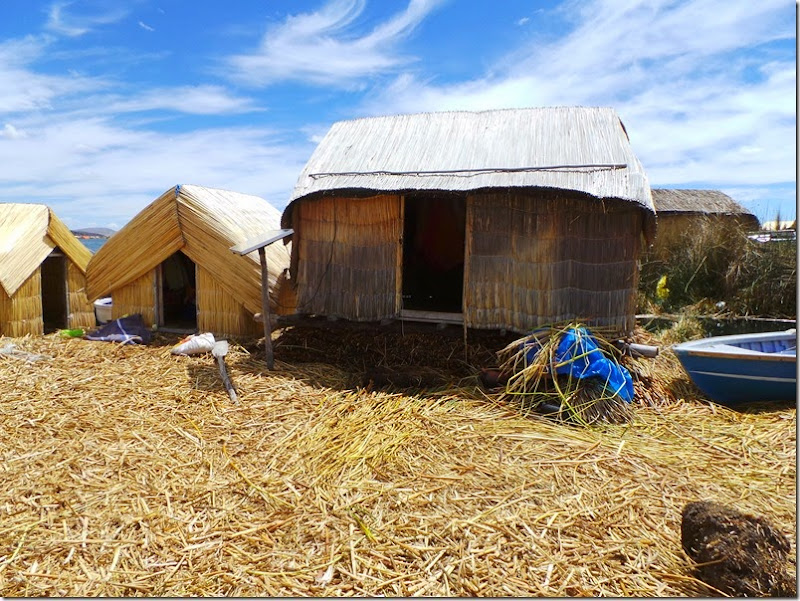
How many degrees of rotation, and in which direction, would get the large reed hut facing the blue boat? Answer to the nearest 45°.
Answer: approximately 90° to its left

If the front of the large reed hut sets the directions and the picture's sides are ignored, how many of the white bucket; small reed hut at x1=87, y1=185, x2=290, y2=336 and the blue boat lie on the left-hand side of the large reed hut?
1

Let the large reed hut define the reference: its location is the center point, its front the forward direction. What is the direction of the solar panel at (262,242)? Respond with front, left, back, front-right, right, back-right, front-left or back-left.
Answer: right

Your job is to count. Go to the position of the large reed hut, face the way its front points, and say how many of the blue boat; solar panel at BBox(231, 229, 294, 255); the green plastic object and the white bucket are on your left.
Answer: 1

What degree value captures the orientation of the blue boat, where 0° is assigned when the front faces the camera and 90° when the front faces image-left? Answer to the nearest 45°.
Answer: approximately 90°

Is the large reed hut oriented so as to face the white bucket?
no

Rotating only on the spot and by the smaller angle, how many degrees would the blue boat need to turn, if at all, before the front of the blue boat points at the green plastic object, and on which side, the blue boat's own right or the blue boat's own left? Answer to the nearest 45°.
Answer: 0° — it already faces it

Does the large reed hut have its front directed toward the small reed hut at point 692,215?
no

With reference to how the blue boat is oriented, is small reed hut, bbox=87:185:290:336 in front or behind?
in front

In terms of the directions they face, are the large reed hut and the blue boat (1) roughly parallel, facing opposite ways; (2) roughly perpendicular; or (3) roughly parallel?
roughly perpendicular

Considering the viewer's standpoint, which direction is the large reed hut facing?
facing the viewer

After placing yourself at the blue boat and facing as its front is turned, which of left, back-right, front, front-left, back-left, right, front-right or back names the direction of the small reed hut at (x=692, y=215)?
right

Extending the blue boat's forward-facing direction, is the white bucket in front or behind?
in front

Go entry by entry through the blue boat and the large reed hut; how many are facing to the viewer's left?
1
